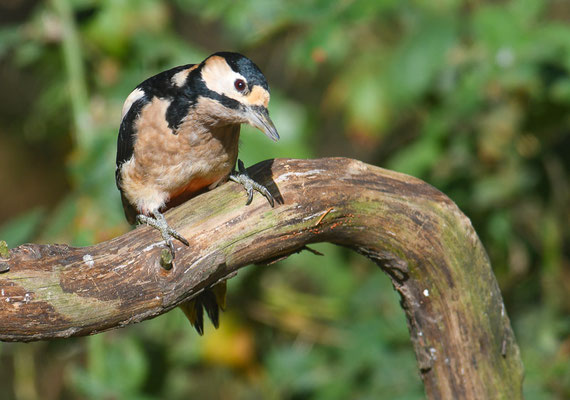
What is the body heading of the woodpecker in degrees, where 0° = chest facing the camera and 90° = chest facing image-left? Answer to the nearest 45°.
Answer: approximately 315°
